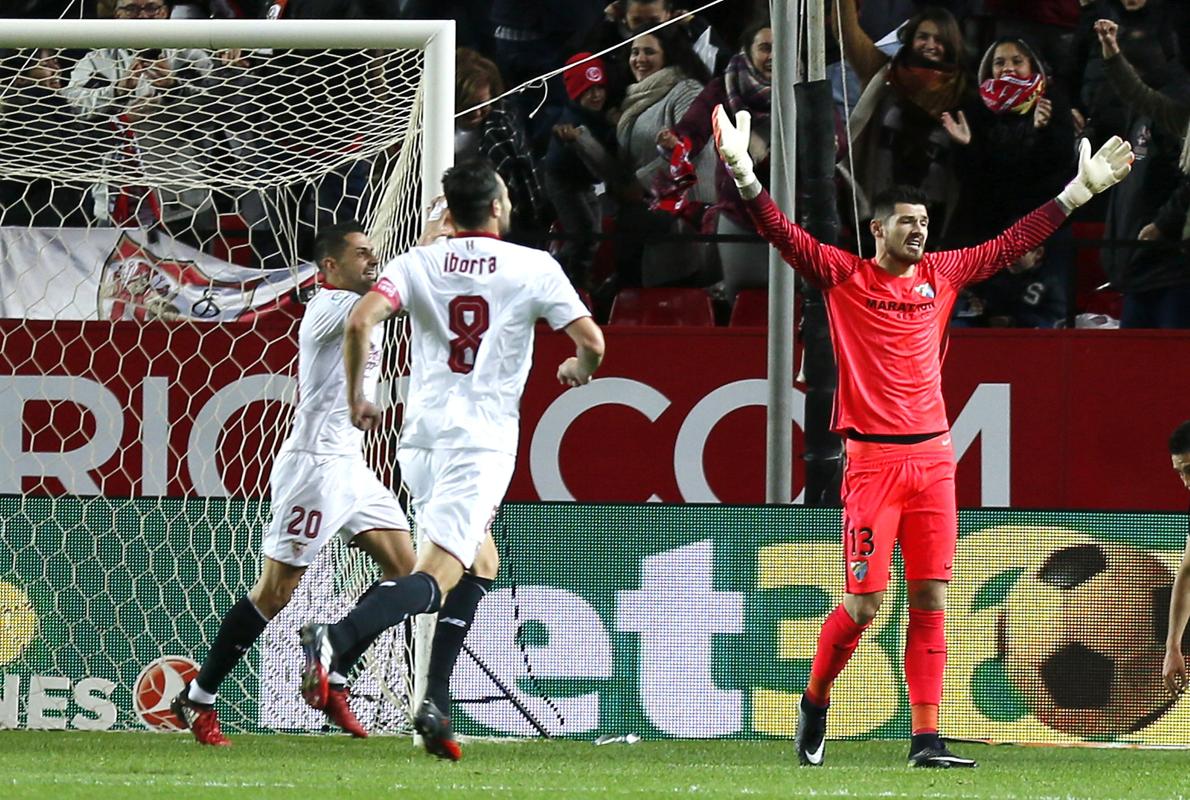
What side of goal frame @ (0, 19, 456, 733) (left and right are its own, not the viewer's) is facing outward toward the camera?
front

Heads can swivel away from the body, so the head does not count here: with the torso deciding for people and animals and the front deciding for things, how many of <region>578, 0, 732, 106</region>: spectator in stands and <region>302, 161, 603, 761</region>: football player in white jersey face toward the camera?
1

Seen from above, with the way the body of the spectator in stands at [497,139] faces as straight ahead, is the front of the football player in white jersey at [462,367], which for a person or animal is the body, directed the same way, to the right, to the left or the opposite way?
the opposite way

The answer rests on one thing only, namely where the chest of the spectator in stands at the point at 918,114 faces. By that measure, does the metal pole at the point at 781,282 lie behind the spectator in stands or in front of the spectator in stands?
in front

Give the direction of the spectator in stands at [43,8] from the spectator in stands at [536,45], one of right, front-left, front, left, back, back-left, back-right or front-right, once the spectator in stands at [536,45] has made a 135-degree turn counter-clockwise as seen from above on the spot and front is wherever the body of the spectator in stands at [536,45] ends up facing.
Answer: back-left

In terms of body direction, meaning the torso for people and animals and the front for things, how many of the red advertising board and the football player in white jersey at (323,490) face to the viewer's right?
1

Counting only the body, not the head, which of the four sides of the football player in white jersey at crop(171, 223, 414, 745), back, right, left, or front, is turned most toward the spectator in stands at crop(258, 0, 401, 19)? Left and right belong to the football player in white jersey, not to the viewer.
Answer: left

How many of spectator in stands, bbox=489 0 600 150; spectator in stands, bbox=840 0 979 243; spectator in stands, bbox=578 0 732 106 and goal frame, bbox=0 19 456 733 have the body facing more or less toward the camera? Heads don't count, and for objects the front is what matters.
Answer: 4
